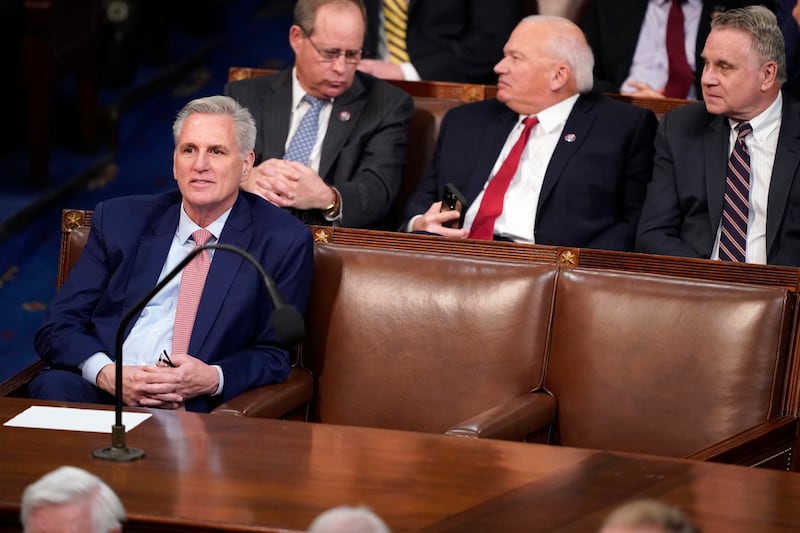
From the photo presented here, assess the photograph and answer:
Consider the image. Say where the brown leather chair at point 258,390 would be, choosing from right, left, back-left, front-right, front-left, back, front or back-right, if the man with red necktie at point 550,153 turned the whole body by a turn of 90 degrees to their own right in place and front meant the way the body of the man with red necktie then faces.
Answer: left

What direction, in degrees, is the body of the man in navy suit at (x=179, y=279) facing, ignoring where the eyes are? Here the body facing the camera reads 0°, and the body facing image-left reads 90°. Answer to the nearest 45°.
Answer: approximately 45°

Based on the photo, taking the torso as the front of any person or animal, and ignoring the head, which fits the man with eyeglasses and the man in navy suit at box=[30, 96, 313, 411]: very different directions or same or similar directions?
same or similar directions

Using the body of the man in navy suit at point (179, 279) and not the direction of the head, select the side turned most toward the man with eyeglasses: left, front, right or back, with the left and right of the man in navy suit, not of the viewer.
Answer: back

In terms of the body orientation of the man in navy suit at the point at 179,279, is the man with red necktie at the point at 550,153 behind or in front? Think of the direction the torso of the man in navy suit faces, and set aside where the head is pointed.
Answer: behind

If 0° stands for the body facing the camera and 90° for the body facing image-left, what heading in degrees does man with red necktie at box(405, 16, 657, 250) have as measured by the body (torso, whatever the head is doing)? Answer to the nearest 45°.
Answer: approximately 45°

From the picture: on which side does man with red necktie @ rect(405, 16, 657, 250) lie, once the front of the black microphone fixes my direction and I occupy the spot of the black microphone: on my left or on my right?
on my left

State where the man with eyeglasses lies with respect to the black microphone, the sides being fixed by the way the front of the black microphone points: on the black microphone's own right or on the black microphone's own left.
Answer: on the black microphone's own left

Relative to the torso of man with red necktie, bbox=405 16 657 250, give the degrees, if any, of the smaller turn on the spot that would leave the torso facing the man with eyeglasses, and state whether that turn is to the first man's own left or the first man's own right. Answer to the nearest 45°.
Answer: approximately 45° to the first man's own right

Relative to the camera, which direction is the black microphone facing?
to the viewer's right

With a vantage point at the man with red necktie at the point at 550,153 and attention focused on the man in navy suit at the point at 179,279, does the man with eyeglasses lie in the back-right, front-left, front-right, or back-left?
front-right

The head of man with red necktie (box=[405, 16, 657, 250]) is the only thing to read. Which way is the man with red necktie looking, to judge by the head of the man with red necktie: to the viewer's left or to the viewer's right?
to the viewer's left

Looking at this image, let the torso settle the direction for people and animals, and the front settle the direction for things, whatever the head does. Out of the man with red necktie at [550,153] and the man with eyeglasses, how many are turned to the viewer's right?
0

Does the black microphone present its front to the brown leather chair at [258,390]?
no

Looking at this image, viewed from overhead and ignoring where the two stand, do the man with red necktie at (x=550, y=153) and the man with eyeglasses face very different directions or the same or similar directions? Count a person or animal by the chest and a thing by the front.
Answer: same or similar directions

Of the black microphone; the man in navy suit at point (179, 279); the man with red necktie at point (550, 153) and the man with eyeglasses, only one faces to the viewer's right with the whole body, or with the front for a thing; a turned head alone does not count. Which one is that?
the black microphone

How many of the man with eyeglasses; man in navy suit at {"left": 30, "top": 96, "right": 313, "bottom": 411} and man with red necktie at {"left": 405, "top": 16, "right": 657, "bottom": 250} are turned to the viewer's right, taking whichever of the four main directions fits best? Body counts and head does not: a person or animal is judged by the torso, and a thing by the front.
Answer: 0
